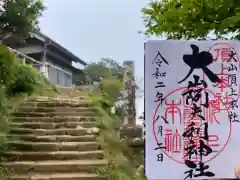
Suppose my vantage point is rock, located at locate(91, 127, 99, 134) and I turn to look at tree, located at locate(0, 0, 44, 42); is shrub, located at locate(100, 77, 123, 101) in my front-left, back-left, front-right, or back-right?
front-right

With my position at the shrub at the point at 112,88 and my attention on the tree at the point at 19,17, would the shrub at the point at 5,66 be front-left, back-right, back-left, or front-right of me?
front-left

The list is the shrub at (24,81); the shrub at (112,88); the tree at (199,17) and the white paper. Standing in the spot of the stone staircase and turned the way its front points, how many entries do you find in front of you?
2

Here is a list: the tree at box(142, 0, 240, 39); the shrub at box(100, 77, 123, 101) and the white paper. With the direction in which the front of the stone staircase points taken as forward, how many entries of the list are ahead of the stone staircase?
2

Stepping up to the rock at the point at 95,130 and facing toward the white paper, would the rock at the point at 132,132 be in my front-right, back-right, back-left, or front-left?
front-left

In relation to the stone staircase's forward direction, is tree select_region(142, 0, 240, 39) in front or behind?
in front

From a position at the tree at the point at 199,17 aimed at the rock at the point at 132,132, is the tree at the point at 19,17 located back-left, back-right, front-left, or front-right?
front-left

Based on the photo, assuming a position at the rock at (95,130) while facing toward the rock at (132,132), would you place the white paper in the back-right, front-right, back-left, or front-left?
front-right

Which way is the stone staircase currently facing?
toward the camera

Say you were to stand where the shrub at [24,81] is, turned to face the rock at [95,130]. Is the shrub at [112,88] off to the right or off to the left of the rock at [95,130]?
left

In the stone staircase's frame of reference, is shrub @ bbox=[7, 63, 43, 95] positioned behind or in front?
behind

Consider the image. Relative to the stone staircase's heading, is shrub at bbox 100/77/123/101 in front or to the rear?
to the rear

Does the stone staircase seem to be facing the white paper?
yes

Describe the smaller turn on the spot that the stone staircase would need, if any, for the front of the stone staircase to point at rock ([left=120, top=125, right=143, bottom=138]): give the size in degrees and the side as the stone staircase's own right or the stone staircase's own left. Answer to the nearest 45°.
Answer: approximately 90° to the stone staircase's own left
